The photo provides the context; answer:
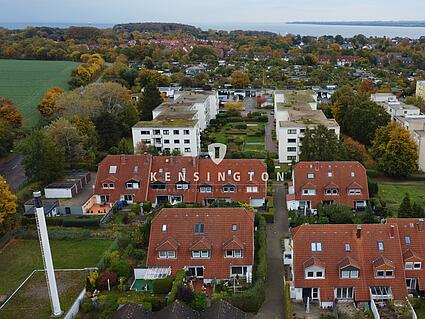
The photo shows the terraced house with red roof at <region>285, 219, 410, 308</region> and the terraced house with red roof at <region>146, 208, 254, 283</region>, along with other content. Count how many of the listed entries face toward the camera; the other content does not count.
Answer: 2

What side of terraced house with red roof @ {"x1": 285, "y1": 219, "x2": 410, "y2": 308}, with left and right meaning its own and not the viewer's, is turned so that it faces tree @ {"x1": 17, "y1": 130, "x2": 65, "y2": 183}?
right

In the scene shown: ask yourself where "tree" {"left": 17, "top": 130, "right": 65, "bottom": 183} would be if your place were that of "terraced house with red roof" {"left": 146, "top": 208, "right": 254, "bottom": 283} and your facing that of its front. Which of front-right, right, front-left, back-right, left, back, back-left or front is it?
back-right

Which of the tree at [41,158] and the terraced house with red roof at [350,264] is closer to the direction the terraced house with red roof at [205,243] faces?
the terraced house with red roof

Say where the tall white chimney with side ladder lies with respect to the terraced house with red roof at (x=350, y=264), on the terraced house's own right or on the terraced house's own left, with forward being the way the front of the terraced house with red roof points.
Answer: on the terraced house's own right

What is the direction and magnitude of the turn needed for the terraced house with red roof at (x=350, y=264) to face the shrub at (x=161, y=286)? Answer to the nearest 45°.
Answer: approximately 90° to its right

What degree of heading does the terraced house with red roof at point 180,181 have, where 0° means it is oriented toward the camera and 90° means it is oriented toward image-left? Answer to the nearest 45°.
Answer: approximately 0°

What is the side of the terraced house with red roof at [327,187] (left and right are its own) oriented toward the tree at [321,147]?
back

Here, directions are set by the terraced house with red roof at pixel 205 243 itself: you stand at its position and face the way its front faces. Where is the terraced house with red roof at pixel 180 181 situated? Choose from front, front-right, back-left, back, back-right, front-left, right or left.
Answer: back

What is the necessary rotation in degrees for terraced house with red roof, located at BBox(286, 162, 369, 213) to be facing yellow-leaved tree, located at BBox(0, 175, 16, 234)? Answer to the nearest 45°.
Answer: approximately 45° to its right
